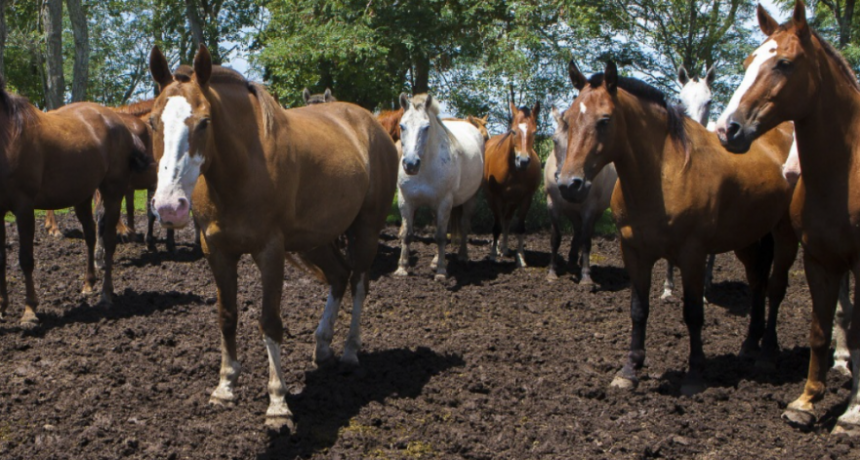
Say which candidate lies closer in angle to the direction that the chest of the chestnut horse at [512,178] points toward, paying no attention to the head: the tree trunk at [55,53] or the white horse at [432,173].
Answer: the white horse

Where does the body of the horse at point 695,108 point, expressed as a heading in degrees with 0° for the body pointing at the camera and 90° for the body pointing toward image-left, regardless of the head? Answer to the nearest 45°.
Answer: approximately 0°

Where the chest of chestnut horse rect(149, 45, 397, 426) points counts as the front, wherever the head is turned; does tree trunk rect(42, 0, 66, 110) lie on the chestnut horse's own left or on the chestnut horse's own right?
on the chestnut horse's own right

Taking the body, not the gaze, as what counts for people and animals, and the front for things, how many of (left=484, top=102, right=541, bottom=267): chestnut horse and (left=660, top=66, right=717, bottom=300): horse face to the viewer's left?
0

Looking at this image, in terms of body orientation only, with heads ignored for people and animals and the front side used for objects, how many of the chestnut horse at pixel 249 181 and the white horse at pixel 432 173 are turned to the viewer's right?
0

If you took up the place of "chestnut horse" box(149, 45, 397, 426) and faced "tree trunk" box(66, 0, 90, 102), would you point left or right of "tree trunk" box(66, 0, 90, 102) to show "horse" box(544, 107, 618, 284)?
right

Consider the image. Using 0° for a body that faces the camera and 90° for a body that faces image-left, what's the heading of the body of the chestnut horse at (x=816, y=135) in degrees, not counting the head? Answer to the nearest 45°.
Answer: approximately 45°

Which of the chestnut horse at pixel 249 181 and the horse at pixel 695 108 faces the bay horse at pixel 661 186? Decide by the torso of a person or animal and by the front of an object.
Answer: the horse

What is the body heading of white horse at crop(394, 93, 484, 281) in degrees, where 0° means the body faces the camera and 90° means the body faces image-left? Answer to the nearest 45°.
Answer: approximately 45°
